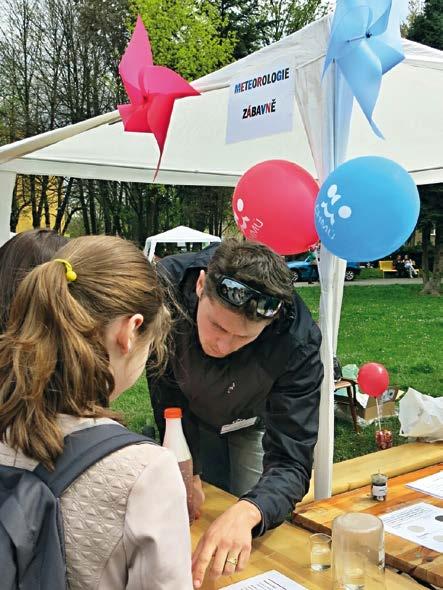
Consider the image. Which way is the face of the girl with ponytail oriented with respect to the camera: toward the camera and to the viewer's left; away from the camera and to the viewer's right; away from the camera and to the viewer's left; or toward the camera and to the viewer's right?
away from the camera and to the viewer's right

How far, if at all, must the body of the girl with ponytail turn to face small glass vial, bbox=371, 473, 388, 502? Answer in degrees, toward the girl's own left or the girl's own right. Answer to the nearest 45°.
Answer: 0° — they already face it

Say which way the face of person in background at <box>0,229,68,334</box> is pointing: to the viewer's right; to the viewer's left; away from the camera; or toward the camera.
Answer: away from the camera

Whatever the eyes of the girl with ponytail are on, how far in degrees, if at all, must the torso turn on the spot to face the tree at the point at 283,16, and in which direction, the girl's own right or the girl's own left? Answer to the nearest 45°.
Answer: approximately 45° to the girl's own left

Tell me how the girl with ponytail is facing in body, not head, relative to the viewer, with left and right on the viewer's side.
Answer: facing away from the viewer and to the right of the viewer

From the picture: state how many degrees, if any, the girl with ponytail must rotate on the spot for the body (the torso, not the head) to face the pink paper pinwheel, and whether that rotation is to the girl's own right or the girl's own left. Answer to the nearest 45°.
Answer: approximately 45° to the girl's own left
